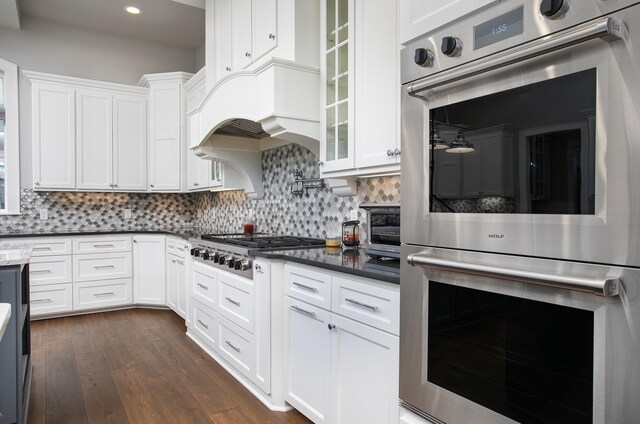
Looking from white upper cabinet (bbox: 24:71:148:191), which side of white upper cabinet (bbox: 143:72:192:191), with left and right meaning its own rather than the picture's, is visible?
right

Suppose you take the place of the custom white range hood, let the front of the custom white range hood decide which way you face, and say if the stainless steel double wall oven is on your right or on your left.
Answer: on your left

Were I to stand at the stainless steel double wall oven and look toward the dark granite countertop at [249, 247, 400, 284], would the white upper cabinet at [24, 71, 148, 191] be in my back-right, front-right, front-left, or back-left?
front-left

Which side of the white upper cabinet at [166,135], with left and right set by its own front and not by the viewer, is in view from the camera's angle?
front

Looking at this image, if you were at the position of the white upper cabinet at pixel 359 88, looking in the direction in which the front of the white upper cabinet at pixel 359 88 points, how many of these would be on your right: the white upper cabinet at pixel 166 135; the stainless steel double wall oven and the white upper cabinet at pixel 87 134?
2

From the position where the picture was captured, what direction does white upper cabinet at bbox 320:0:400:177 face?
facing the viewer and to the left of the viewer

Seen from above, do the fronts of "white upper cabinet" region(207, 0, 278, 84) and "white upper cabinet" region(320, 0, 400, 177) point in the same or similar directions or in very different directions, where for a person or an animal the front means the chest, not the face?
same or similar directions

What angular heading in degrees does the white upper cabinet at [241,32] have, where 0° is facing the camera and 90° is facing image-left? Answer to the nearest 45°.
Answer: approximately 45°

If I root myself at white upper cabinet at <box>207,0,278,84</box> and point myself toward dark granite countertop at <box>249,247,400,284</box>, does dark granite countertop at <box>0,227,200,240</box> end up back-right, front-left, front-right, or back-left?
back-right

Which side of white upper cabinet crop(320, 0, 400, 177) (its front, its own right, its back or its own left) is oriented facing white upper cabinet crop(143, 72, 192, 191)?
right

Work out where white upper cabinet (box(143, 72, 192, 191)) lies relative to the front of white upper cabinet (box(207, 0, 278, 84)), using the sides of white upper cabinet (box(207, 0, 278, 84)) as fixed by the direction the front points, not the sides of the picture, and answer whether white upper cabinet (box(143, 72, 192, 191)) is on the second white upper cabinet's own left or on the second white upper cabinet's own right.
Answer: on the second white upper cabinet's own right

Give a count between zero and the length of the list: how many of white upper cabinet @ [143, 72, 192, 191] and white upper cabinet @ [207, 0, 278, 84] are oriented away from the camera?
0

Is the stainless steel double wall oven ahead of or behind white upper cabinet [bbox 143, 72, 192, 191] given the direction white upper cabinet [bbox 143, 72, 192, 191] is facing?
ahead
